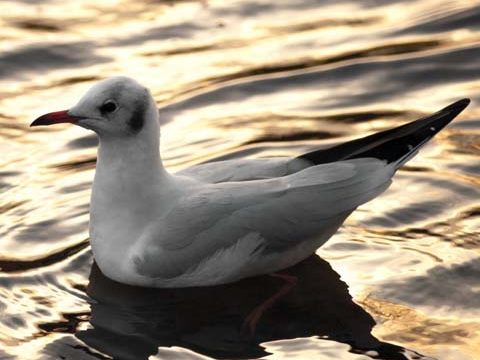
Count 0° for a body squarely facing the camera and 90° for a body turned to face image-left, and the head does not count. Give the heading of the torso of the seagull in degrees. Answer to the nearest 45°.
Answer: approximately 90°
